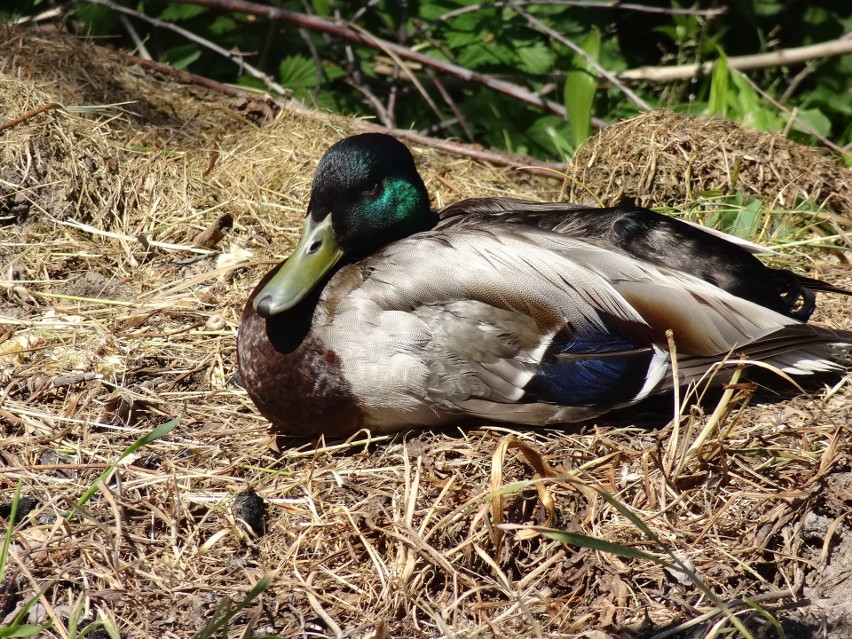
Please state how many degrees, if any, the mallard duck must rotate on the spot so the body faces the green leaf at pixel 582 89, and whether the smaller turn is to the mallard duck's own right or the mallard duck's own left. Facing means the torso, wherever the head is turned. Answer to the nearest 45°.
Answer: approximately 90° to the mallard duck's own right

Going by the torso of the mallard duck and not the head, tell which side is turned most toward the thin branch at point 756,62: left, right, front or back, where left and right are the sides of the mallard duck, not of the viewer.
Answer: right

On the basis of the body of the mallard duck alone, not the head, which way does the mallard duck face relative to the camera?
to the viewer's left

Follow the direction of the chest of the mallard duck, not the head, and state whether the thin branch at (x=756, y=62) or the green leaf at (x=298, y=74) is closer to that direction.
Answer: the green leaf

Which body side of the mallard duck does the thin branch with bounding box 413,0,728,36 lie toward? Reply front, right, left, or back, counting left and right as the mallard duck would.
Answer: right

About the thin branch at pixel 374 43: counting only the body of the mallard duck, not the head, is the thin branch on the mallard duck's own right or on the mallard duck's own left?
on the mallard duck's own right

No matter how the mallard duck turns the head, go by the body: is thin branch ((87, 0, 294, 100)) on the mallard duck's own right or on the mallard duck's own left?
on the mallard duck's own right

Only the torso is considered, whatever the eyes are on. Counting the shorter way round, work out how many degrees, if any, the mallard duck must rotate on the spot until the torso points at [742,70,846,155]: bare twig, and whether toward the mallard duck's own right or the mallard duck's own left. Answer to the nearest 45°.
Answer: approximately 135° to the mallard duck's own right

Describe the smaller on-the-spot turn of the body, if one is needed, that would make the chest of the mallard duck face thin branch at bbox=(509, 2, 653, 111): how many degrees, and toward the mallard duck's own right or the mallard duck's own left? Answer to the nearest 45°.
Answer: approximately 90° to the mallard duck's own right

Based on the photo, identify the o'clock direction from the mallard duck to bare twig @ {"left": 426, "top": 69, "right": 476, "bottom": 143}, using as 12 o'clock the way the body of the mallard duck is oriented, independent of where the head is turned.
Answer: The bare twig is roughly at 3 o'clock from the mallard duck.

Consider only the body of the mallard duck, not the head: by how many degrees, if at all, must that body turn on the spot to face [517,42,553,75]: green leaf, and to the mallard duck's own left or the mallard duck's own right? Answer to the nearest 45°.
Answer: approximately 90° to the mallard duck's own right
